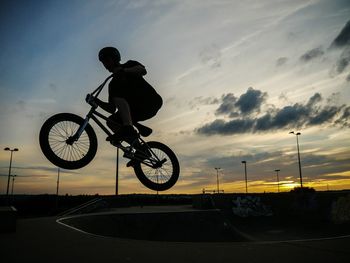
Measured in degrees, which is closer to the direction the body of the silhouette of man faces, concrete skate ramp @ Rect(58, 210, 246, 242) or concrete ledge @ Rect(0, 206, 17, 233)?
the concrete ledge

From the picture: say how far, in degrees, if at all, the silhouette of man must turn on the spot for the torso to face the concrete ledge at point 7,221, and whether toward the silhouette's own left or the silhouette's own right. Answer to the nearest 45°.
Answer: approximately 45° to the silhouette's own right

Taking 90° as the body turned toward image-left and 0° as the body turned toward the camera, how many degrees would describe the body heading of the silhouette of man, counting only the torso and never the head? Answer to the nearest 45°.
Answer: approximately 90°
